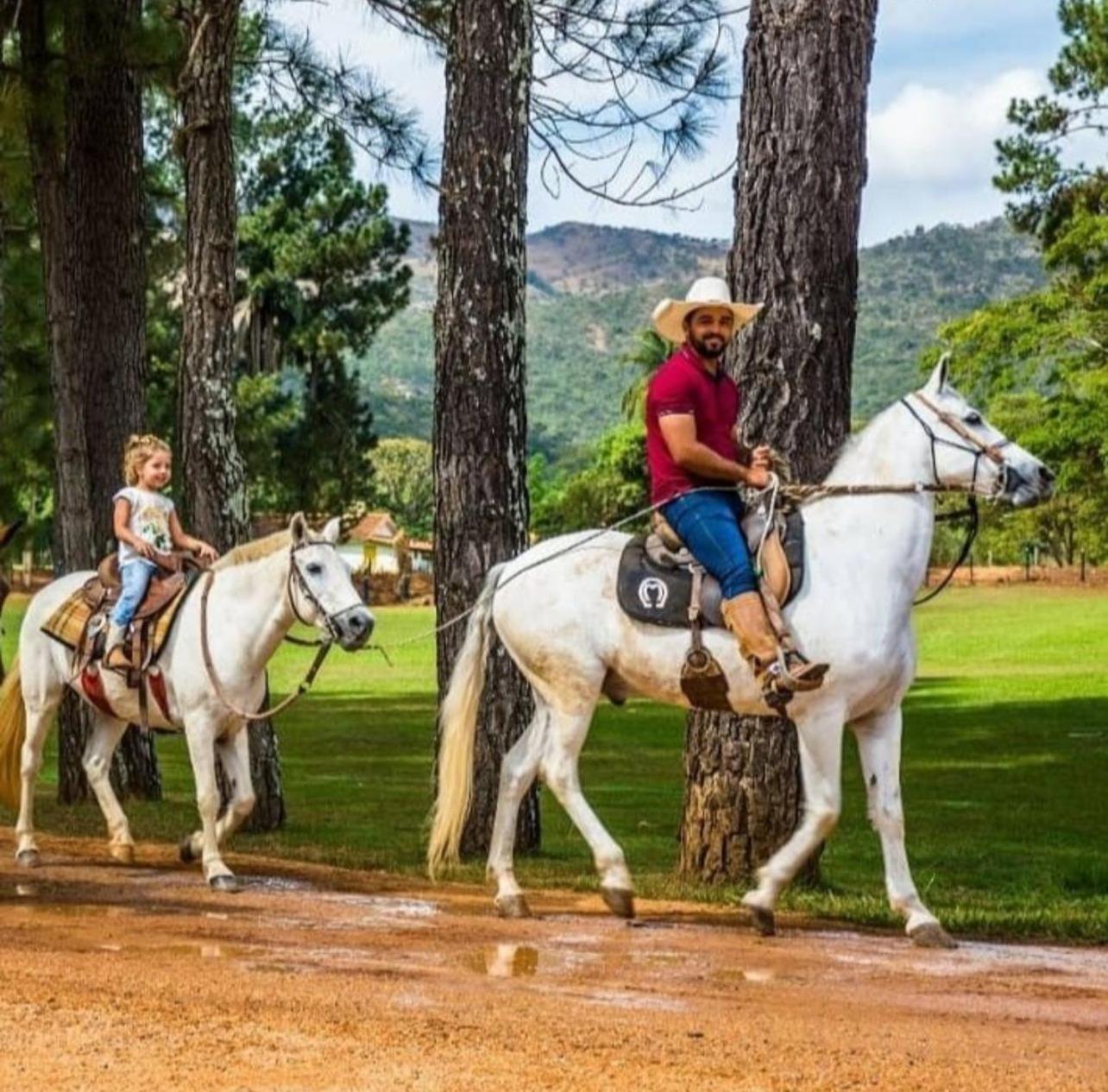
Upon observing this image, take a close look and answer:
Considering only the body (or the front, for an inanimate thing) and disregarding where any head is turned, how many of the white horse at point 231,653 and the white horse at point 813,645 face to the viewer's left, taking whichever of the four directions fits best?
0

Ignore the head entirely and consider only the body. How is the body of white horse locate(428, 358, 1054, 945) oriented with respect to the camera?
to the viewer's right

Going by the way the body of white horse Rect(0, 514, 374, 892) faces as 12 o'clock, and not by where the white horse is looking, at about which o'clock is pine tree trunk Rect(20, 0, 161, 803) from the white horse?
The pine tree trunk is roughly at 7 o'clock from the white horse.

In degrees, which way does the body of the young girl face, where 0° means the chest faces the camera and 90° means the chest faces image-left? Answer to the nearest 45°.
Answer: approximately 315°

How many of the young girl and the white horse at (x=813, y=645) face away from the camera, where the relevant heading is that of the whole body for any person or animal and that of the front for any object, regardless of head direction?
0

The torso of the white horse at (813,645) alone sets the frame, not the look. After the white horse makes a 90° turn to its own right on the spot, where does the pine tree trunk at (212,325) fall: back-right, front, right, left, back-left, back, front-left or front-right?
back-right

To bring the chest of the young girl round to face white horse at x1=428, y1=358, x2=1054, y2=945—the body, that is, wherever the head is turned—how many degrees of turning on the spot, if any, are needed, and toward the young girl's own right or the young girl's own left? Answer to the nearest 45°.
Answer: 0° — they already face it

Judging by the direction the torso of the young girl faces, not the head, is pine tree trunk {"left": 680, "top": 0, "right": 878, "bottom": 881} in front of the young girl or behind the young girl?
in front
